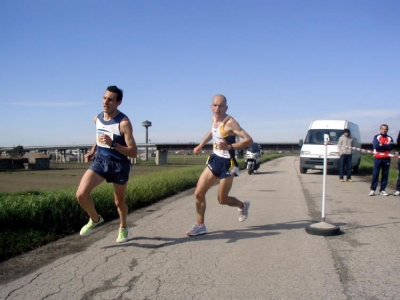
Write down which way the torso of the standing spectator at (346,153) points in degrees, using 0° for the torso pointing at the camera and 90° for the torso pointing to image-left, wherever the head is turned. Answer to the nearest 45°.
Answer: approximately 0°

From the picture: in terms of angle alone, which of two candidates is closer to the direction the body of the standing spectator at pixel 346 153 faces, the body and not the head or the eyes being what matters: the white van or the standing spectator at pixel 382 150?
the standing spectator

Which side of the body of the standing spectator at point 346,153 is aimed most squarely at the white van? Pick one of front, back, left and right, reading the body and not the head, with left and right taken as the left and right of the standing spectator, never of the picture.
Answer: back
